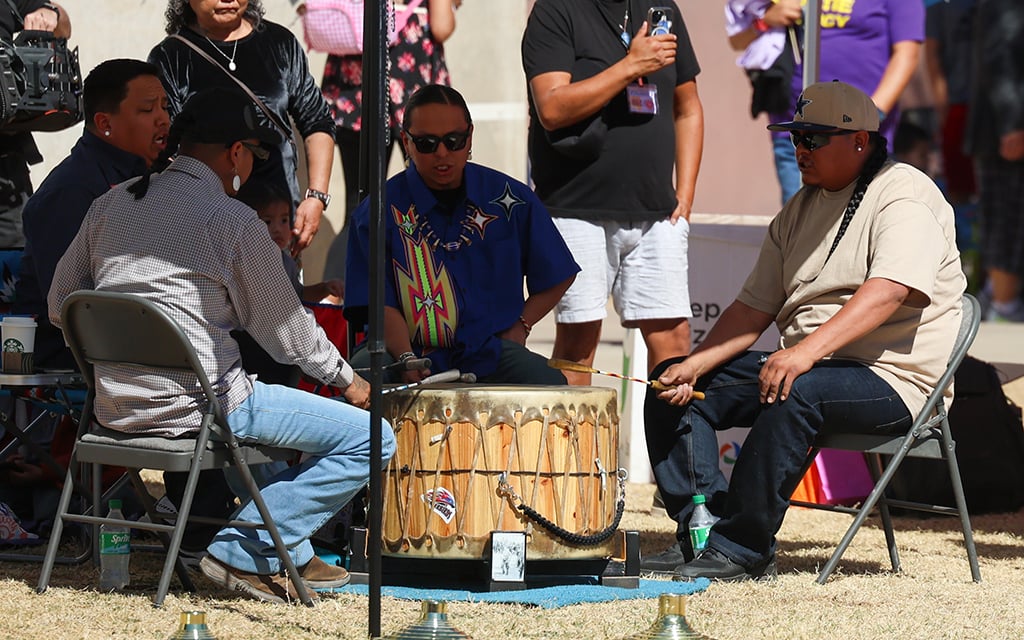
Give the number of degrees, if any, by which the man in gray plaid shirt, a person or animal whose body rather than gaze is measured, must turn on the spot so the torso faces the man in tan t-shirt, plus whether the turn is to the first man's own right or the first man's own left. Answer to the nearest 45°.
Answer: approximately 45° to the first man's own right

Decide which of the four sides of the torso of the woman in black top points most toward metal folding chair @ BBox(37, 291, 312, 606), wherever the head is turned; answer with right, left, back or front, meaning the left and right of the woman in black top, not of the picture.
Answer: front

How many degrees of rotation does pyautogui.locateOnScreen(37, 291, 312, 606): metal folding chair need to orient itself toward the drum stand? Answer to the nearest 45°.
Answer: approximately 45° to its right

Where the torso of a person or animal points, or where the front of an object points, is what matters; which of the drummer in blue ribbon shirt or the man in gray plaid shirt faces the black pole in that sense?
the drummer in blue ribbon shirt

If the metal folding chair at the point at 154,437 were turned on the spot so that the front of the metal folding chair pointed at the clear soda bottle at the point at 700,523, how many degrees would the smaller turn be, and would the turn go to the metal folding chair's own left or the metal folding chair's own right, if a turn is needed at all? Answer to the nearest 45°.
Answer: approximately 45° to the metal folding chair's own right

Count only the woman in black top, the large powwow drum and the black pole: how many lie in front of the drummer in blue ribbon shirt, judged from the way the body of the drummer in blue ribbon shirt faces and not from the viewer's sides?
2

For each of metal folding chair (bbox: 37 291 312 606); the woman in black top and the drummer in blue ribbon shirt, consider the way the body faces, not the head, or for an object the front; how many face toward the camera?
2

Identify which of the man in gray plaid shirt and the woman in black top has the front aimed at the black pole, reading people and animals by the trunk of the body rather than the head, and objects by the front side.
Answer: the woman in black top

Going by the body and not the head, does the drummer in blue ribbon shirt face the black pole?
yes

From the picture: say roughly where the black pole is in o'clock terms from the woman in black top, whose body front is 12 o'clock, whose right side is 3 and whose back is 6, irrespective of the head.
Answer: The black pole is roughly at 12 o'clock from the woman in black top.

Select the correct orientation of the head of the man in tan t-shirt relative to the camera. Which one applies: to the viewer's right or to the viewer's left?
to the viewer's left

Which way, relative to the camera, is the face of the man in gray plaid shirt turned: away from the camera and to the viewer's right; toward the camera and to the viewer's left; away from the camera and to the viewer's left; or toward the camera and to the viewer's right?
away from the camera and to the viewer's right

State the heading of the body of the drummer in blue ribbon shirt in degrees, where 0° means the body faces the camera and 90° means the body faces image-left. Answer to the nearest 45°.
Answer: approximately 0°

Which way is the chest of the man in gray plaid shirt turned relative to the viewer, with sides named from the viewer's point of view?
facing away from the viewer and to the right of the viewer

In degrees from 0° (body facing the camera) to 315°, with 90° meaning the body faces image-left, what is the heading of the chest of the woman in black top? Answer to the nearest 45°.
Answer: approximately 0°

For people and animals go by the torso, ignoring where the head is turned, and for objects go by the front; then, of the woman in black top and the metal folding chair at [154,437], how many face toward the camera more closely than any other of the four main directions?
1

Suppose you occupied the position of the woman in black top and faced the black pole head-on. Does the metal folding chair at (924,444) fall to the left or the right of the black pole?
left
